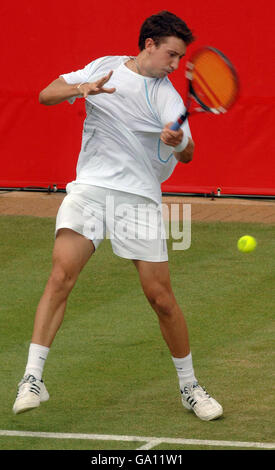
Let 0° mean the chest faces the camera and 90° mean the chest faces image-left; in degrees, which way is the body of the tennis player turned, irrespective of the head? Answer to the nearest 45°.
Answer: approximately 0°
